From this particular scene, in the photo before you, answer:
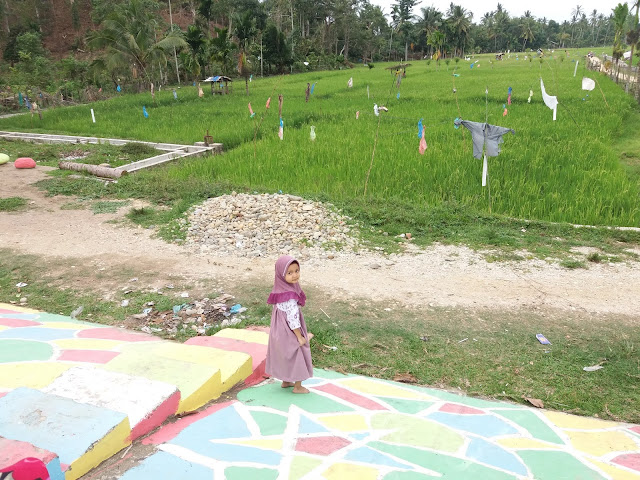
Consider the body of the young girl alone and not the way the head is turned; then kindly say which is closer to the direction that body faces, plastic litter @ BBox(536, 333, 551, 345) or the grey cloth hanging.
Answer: the plastic litter

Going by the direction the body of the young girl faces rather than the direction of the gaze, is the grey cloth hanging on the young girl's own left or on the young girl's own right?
on the young girl's own left

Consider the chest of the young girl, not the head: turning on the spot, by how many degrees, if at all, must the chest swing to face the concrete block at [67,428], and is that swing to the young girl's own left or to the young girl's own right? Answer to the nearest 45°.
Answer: approximately 135° to the young girl's own right

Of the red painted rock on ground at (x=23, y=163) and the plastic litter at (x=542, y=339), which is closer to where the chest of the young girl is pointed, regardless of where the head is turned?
the plastic litter
